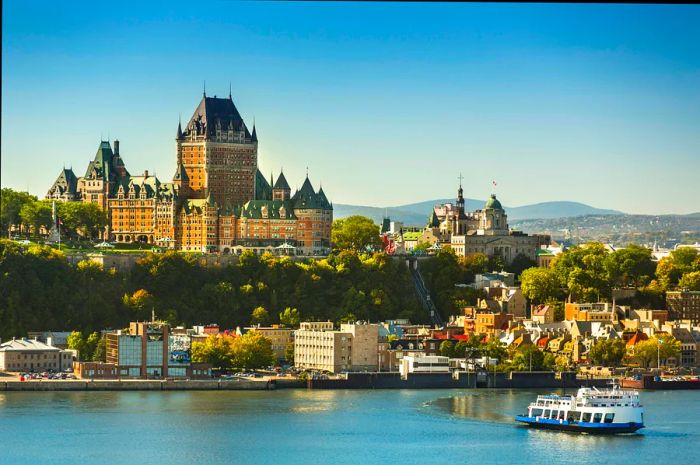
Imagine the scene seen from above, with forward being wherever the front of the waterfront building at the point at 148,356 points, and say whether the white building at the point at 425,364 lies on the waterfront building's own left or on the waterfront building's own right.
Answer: on the waterfront building's own left

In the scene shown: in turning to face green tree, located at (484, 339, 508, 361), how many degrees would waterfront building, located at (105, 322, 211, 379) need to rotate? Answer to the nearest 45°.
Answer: approximately 90° to its left

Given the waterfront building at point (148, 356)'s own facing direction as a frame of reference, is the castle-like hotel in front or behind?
behind

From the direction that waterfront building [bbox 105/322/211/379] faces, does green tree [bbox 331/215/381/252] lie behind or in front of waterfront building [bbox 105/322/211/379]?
behind

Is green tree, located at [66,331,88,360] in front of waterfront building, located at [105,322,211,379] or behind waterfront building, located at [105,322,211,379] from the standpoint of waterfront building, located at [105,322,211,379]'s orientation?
behind

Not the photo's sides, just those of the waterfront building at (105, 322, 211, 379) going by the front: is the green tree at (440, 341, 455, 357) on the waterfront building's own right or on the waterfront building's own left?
on the waterfront building's own left

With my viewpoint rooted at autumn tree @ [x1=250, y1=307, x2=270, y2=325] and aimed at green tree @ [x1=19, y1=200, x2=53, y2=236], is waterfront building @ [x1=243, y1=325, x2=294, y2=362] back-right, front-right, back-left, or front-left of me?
back-left

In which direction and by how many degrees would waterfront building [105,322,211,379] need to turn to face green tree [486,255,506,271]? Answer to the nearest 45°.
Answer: approximately 135° to its left

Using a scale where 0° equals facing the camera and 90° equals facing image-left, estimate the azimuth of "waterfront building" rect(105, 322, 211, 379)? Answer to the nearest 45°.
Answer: approximately 0°
